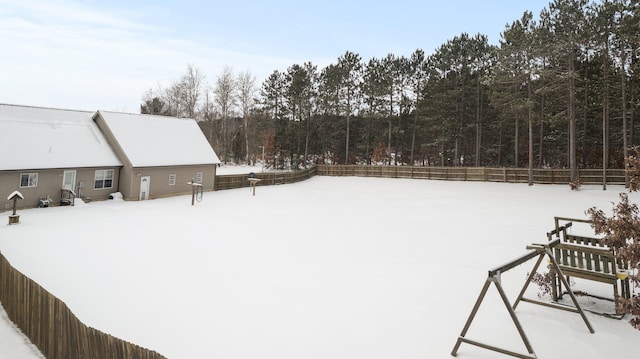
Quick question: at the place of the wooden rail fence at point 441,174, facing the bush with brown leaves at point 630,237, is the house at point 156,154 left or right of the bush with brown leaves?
right

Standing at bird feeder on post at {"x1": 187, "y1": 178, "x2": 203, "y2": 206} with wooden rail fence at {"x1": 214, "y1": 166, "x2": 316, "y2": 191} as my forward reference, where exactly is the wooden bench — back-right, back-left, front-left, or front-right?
back-right
